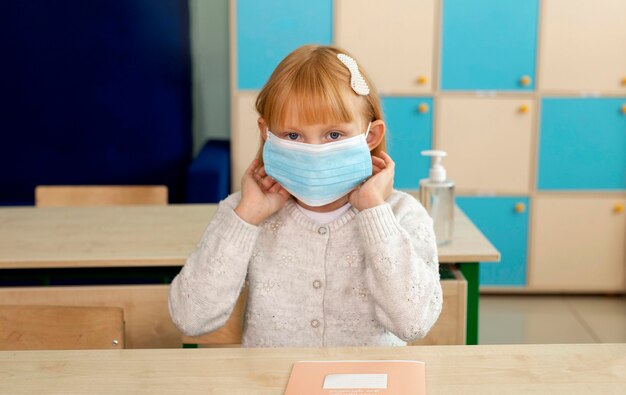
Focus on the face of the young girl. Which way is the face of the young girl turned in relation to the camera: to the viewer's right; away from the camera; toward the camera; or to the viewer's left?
toward the camera

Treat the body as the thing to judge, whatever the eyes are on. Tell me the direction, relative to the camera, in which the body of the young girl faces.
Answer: toward the camera

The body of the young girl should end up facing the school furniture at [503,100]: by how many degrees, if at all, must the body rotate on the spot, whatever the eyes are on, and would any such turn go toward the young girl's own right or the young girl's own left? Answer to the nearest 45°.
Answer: approximately 180°

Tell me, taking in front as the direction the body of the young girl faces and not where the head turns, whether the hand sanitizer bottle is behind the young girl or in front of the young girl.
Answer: behind
